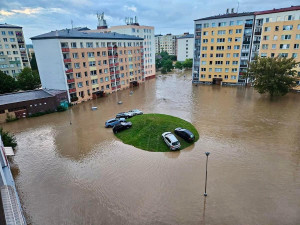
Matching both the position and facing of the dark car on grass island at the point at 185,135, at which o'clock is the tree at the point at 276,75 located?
The tree is roughly at 3 o'clock from the dark car on grass island.

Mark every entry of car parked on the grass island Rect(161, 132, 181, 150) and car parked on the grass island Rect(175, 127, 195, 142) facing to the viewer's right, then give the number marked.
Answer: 0

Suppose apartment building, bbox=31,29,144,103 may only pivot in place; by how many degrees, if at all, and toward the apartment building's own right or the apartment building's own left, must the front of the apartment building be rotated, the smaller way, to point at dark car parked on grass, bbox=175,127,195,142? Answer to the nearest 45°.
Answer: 0° — it already faces it

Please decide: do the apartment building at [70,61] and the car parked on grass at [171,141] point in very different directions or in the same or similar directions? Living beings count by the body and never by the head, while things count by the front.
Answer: very different directions

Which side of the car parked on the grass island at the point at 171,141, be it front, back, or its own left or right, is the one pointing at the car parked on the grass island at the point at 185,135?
right

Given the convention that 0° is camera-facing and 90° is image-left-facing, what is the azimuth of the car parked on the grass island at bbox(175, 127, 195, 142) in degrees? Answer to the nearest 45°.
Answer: approximately 135°

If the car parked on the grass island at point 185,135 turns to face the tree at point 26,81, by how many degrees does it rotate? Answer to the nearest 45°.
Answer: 0° — it already faces it

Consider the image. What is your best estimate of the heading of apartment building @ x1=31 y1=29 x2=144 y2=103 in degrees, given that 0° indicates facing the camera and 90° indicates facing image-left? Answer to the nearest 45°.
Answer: approximately 315°

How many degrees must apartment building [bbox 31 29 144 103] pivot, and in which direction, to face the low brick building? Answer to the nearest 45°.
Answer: approximately 90° to its right

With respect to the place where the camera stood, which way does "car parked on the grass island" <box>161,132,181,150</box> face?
facing away from the viewer and to the left of the viewer

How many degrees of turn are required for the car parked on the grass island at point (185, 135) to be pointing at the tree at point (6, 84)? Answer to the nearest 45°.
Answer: approximately 45° to its left
